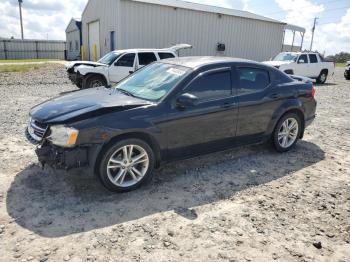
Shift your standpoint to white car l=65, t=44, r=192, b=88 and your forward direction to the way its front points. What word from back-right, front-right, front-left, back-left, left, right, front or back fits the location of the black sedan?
front-left

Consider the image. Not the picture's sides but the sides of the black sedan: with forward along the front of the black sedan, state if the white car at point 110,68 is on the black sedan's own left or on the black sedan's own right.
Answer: on the black sedan's own right

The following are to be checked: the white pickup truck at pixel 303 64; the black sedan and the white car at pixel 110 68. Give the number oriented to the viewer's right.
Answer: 0

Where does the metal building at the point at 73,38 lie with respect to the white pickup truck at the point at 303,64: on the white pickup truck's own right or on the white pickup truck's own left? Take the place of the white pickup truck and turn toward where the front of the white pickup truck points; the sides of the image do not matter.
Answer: on the white pickup truck's own right

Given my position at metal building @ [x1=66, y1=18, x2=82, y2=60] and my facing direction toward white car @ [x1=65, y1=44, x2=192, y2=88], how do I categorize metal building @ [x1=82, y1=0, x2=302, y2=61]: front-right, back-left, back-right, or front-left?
front-left

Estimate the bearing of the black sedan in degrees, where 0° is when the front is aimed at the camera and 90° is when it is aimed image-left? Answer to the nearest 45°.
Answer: approximately 45°

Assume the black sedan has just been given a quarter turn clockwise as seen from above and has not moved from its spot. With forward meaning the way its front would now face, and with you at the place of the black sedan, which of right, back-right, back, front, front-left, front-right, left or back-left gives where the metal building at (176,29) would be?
front-right

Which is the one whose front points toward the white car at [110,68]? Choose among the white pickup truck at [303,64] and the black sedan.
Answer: the white pickup truck at [303,64]

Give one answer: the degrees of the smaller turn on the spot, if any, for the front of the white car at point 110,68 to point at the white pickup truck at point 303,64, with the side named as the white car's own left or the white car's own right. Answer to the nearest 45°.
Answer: approximately 180°

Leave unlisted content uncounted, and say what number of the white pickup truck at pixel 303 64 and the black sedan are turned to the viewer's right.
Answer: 0

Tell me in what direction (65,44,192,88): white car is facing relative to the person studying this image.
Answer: facing the viewer and to the left of the viewer

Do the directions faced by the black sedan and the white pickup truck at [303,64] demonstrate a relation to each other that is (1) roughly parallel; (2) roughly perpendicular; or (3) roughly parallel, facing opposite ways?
roughly parallel

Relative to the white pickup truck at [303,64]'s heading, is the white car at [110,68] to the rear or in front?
in front
